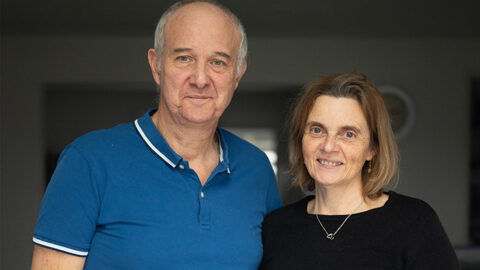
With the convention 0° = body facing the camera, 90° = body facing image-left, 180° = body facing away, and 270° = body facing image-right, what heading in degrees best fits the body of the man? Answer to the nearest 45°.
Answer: approximately 315°
